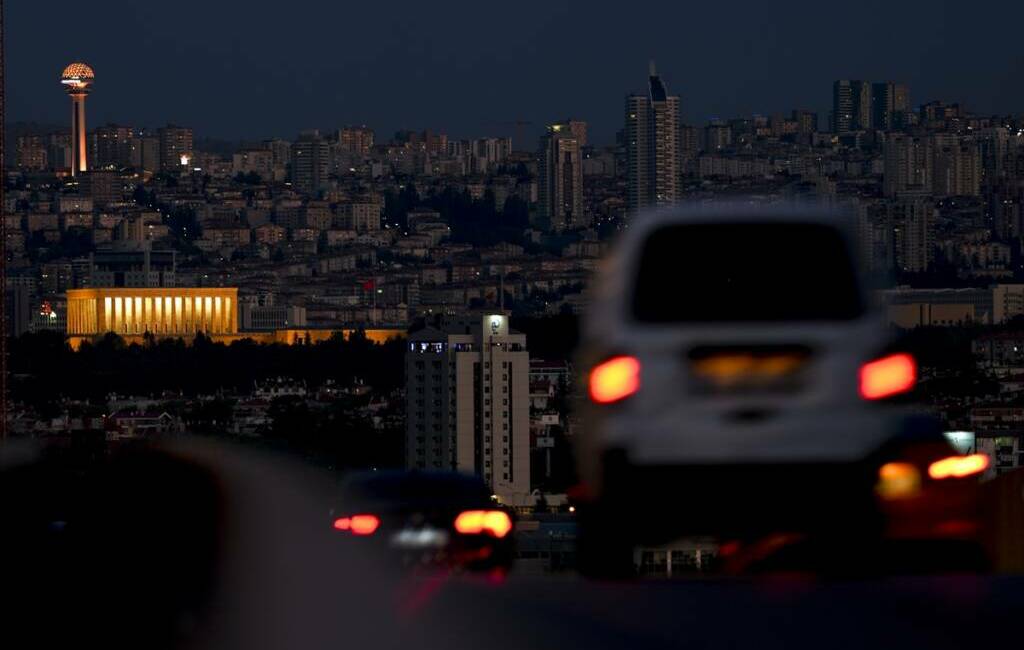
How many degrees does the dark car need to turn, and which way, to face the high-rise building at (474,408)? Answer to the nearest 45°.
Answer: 0° — it already faces it

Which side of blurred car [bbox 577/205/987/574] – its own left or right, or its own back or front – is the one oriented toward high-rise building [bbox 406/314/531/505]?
front

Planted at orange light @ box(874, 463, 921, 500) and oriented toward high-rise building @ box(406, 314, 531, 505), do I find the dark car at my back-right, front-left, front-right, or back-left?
front-left

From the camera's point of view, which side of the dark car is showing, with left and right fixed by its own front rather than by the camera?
back

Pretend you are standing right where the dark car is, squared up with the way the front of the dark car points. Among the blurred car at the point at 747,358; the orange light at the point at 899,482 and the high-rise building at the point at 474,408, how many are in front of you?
1

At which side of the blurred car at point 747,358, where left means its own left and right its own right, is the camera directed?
back

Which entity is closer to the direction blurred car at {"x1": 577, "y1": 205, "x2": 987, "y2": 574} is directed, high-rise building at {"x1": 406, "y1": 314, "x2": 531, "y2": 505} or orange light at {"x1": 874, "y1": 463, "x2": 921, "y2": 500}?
the high-rise building

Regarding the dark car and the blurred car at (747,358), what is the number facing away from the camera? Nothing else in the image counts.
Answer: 2

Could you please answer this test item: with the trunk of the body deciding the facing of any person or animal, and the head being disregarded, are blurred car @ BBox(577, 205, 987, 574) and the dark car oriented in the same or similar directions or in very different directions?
same or similar directions
